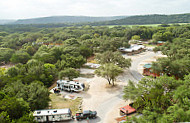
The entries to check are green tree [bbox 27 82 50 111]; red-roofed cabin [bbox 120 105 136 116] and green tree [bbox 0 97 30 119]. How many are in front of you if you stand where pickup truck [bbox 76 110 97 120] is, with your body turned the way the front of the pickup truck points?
1

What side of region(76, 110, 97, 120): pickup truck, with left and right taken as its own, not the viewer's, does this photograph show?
right

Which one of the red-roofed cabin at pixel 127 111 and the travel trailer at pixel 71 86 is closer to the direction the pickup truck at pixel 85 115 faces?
the red-roofed cabin

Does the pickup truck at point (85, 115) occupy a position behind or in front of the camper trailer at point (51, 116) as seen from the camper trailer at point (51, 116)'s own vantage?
in front

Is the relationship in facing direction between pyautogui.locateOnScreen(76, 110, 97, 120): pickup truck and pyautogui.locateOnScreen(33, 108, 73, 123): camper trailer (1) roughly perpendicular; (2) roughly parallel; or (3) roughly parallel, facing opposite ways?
roughly parallel

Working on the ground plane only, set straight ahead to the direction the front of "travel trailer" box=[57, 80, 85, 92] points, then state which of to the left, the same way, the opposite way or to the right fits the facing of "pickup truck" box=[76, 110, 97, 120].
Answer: the same way

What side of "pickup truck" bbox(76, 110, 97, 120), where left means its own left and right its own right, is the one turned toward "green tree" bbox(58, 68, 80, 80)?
left

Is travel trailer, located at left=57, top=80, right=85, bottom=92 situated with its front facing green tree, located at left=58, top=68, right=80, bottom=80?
no

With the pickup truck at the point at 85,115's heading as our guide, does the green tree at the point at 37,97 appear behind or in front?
behind

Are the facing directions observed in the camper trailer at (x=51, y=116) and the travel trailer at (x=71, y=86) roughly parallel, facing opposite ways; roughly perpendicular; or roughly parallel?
roughly parallel

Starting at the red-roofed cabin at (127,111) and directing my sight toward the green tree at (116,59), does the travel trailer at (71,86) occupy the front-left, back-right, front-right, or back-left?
front-left

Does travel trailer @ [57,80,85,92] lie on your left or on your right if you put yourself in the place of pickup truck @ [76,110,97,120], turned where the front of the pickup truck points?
on your left

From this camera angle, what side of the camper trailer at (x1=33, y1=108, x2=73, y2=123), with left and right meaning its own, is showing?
right

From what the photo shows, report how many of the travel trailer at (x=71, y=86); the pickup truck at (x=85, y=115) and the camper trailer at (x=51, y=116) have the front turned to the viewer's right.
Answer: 3

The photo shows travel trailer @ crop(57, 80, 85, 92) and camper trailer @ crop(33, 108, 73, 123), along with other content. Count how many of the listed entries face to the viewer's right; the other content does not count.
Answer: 2
